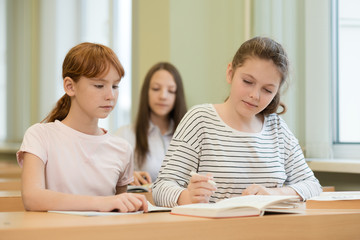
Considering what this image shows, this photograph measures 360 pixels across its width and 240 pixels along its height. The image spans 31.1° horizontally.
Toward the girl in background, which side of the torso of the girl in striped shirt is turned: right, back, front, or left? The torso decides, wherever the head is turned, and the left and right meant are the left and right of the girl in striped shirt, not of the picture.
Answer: back

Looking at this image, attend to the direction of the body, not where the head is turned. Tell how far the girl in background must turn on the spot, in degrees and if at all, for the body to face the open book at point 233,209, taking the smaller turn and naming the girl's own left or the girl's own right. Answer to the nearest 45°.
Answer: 0° — they already face it

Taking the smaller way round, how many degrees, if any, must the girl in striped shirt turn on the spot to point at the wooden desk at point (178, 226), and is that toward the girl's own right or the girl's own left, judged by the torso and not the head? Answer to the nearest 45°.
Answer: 0° — they already face it

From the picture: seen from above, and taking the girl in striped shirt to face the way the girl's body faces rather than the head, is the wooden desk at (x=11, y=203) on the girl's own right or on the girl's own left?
on the girl's own right

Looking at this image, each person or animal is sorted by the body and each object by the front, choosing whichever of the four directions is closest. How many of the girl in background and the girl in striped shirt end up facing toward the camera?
2

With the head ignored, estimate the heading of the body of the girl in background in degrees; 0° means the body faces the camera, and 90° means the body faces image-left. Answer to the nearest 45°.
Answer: approximately 0°

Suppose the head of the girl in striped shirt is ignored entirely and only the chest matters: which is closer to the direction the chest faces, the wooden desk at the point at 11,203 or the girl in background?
the wooden desk

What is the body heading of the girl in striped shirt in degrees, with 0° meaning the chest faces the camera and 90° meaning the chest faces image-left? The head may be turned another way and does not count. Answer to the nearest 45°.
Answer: approximately 0°
